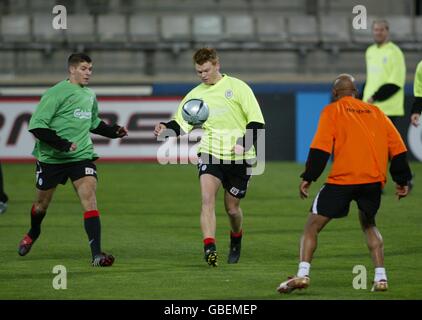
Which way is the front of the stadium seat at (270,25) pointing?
toward the camera

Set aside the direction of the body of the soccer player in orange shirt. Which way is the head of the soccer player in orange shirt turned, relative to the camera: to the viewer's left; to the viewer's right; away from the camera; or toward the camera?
away from the camera

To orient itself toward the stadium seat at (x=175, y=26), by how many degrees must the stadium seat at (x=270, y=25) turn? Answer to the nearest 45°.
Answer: approximately 90° to its right

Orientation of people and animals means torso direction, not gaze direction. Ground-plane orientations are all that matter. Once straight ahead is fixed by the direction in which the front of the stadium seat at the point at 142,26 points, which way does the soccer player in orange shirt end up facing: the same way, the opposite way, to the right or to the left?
the opposite way

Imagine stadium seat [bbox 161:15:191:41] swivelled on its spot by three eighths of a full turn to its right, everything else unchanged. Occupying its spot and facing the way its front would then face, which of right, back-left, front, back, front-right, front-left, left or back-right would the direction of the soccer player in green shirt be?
back-left

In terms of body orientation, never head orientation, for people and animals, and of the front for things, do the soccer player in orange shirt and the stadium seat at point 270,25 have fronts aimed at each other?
yes

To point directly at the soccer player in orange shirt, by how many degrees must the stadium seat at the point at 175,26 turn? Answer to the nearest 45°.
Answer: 0° — it already faces them

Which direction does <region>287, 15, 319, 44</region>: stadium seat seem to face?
toward the camera

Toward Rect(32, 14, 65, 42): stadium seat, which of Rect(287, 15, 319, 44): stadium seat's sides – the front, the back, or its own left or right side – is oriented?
right

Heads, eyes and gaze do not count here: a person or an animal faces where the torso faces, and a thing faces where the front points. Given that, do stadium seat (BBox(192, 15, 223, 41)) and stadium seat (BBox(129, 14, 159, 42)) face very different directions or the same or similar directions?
same or similar directions

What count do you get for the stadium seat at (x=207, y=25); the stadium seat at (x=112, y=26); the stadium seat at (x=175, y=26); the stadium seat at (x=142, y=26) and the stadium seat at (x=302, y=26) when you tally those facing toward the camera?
5

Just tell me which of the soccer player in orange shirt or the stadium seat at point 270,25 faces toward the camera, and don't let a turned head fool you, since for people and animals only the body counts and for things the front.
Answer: the stadium seat

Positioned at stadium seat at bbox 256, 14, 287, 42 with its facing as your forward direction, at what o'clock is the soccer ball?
The soccer ball is roughly at 12 o'clock from the stadium seat.

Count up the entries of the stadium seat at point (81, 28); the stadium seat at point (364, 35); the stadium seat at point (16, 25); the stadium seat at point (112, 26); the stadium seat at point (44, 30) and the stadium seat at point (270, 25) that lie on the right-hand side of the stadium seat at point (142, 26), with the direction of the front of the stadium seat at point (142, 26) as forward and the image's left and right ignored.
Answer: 4

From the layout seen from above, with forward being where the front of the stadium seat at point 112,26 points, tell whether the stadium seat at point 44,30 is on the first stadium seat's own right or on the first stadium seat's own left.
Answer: on the first stadium seat's own right

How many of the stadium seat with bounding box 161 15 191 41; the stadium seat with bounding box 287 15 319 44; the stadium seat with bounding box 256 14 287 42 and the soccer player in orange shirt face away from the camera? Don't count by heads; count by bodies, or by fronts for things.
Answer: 1

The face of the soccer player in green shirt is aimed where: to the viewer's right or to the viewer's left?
to the viewer's right

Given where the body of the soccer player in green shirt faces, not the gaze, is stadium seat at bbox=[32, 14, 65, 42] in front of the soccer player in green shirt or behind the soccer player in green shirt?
behind

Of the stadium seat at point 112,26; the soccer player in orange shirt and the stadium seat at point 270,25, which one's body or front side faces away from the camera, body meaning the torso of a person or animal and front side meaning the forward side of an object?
the soccer player in orange shirt

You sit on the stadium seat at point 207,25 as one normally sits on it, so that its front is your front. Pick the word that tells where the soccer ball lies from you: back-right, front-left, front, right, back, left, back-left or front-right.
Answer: front

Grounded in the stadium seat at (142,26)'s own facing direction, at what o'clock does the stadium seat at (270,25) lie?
the stadium seat at (270,25) is roughly at 9 o'clock from the stadium seat at (142,26).

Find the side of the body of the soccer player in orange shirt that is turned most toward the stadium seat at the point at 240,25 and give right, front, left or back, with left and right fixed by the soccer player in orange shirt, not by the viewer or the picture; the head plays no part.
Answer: front
